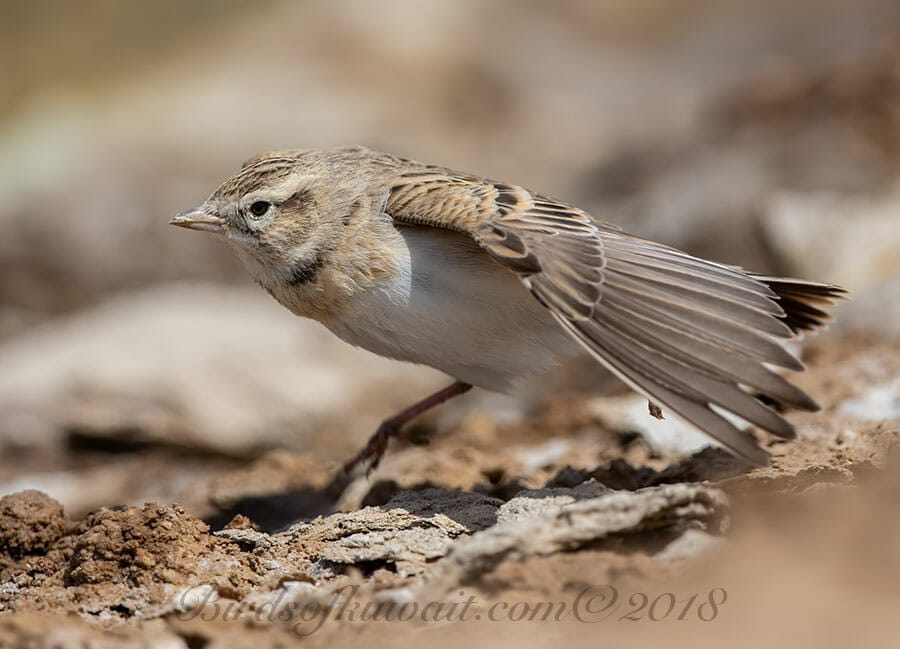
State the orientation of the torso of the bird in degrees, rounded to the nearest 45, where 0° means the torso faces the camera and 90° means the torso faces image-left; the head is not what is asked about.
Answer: approximately 90°
